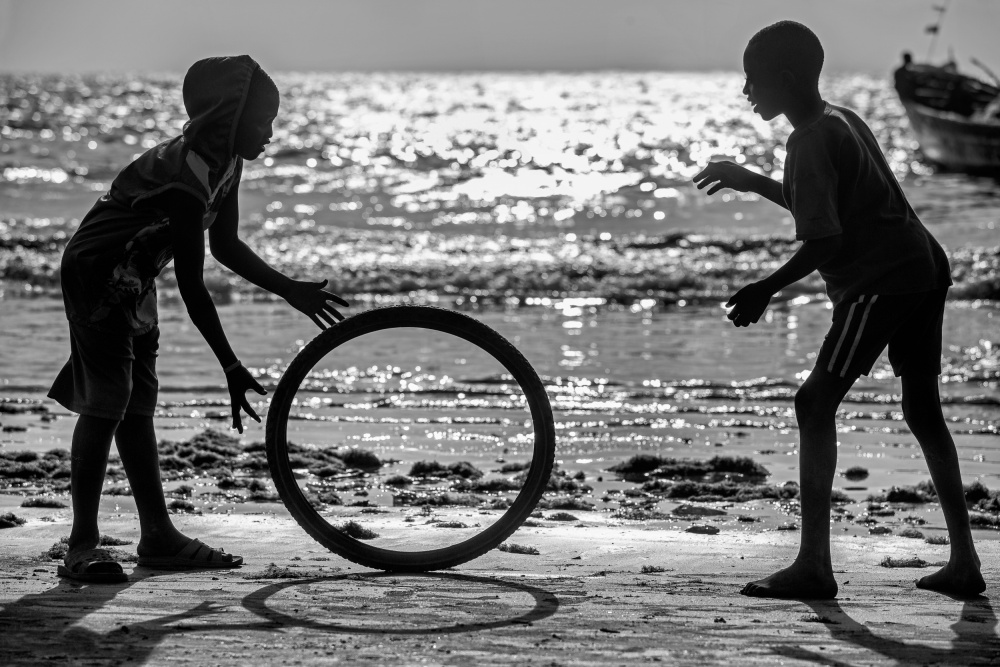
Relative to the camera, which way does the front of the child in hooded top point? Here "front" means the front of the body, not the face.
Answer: to the viewer's right

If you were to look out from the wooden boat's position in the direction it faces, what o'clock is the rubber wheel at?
The rubber wheel is roughly at 9 o'clock from the wooden boat.

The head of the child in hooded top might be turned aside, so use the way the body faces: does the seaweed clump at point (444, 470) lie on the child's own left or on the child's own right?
on the child's own left

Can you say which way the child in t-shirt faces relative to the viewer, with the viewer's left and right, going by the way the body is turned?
facing to the left of the viewer

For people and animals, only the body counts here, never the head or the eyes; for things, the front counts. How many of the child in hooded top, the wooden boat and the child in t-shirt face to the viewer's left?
2

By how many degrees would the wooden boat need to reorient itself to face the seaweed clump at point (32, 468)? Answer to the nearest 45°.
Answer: approximately 90° to its left

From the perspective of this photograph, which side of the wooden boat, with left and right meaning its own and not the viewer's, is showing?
left

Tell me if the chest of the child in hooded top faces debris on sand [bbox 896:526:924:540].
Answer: yes

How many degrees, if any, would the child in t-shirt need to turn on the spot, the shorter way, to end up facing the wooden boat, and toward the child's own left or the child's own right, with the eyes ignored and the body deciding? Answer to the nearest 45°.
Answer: approximately 90° to the child's own right

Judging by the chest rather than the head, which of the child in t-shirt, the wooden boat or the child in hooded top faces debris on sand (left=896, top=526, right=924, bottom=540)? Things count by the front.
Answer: the child in hooded top

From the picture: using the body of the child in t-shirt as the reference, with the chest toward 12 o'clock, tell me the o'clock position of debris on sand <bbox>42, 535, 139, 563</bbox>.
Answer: The debris on sand is roughly at 12 o'clock from the child in t-shirt.
